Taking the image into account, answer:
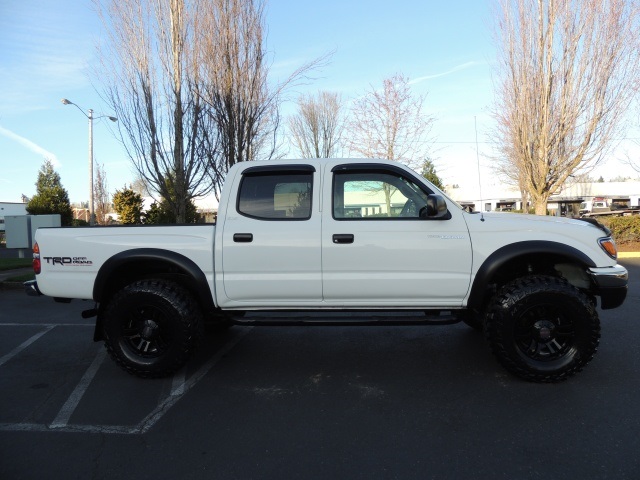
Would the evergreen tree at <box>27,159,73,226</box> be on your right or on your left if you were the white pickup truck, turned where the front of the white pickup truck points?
on your left

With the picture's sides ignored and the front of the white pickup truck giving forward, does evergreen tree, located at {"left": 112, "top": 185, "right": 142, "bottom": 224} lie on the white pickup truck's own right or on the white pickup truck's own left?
on the white pickup truck's own left

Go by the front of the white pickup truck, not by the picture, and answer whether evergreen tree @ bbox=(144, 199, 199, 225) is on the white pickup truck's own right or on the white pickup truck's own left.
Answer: on the white pickup truck's own left

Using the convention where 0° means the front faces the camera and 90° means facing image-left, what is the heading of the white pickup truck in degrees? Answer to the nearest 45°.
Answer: approximately 270°
